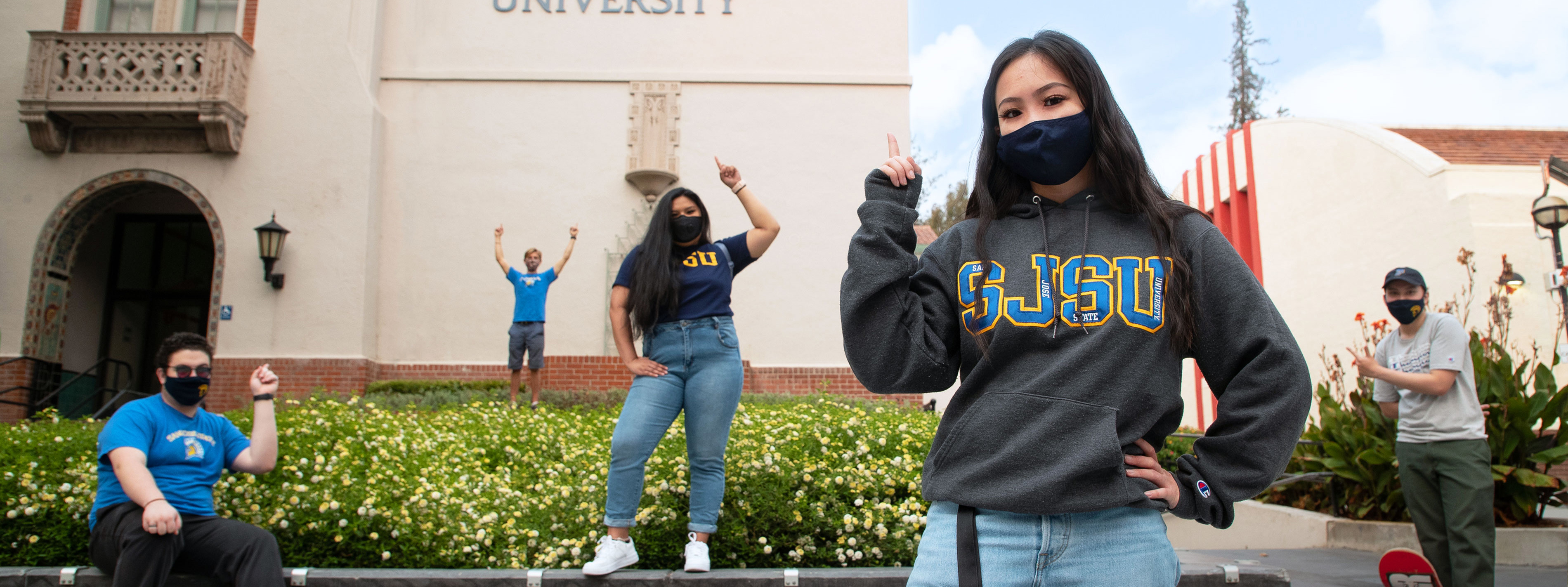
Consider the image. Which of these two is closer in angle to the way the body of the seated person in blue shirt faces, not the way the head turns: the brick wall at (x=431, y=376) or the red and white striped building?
the red and white striped building

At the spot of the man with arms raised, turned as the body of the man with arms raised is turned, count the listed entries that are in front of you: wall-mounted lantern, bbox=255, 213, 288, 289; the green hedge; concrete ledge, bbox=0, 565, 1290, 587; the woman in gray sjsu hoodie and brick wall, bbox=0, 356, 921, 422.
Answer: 3

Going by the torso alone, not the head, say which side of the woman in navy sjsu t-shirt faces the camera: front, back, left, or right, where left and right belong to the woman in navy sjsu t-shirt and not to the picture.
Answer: front

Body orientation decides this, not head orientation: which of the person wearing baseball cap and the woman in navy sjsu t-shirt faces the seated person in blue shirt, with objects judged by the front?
the person wearing baseball cap

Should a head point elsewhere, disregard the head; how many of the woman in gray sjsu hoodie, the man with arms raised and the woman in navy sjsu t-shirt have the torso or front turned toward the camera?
3

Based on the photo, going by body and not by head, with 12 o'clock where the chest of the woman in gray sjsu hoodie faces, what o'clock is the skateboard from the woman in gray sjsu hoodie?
The skateboard is roughly at 7 o'clock from the woman in gray sjsu hoodie.

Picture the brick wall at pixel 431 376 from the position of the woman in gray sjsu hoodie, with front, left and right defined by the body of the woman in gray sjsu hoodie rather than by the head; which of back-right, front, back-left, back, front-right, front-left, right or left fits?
back-right

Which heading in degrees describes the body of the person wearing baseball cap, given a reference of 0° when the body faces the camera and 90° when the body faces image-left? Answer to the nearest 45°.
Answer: approximately 45°

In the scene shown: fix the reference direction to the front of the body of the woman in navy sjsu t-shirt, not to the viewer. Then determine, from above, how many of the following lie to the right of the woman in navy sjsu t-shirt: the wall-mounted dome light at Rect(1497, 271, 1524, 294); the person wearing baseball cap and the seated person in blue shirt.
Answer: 1

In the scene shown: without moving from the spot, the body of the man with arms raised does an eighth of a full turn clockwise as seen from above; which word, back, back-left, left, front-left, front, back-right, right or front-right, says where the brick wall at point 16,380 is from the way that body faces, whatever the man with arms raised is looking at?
right

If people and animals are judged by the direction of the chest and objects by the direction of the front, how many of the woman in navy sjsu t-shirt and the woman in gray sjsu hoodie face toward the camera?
2

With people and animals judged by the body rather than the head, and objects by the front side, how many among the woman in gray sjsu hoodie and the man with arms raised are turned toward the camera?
2

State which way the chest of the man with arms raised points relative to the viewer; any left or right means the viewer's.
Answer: facing the viewer

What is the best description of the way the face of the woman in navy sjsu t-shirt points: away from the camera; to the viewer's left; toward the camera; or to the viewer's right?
toward the camera

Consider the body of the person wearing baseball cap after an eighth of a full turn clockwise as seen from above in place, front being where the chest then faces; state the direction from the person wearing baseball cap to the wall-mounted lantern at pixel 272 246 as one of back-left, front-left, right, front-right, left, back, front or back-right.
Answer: front
